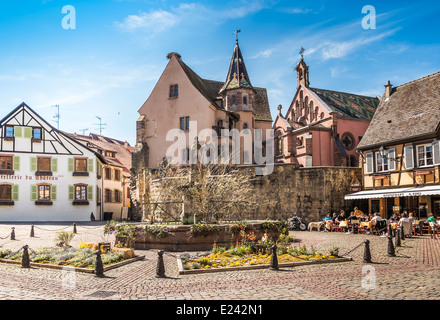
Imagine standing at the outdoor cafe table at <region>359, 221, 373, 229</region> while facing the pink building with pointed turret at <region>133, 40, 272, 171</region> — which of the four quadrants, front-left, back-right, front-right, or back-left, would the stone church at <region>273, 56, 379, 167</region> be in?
front-right

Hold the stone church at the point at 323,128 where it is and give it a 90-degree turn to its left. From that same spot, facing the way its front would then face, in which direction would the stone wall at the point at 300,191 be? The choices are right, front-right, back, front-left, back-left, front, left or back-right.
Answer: front-right

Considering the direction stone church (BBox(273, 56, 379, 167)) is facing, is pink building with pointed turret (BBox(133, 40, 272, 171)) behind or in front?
in front

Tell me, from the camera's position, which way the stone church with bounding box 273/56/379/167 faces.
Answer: facing the viewer and to the left of the viewer

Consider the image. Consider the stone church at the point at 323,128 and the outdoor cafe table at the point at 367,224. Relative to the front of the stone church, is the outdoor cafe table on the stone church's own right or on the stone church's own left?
on the stone church's own left

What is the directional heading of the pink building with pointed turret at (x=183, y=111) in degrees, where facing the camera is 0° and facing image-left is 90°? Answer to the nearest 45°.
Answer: approximately 315°

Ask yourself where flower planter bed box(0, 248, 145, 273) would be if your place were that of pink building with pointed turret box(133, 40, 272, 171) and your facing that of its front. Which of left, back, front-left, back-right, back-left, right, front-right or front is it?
front-right

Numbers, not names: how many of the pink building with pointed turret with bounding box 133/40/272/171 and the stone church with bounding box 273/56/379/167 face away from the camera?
0
